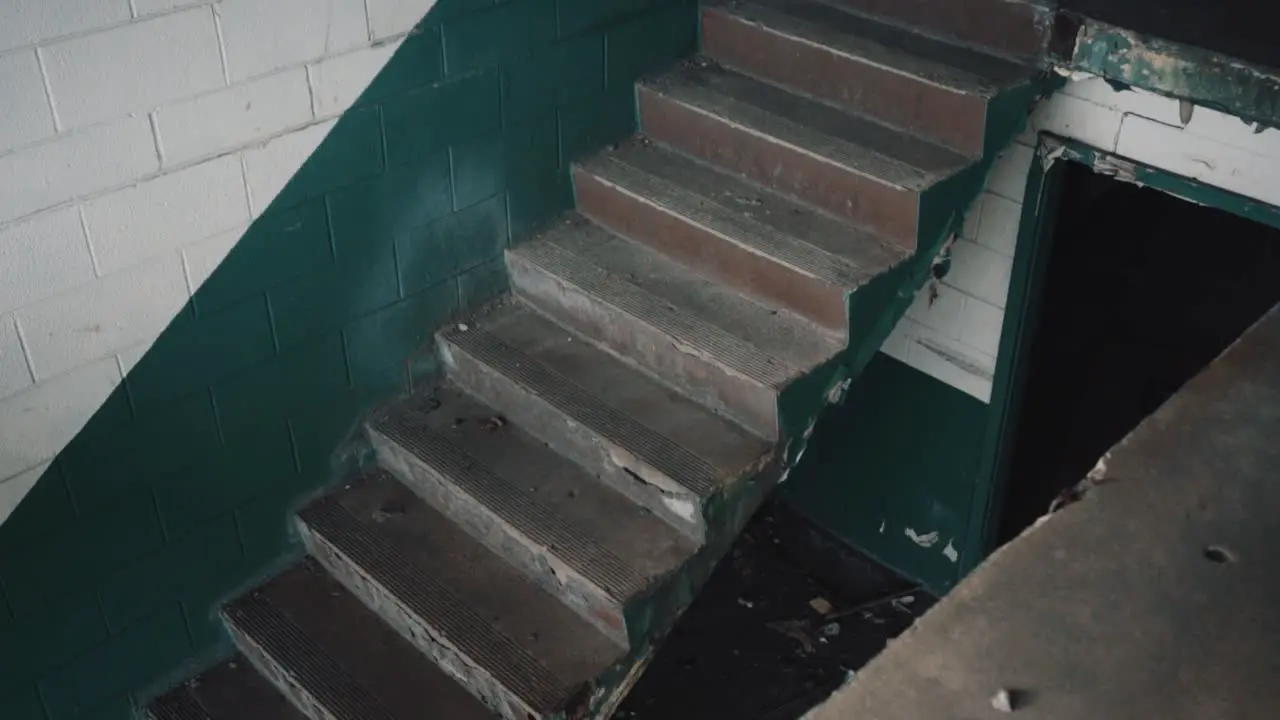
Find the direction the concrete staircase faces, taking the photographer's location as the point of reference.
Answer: facing the viewer and to the left of the viewer
